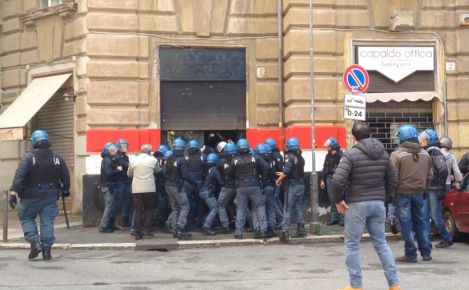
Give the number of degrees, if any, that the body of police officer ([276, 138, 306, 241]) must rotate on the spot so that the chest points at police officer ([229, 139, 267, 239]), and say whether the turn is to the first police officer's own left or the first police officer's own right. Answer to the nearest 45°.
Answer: approximately 45° to the first police officer's own left

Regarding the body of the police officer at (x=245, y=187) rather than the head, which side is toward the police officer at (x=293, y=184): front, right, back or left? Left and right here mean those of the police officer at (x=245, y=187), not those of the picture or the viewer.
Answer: right

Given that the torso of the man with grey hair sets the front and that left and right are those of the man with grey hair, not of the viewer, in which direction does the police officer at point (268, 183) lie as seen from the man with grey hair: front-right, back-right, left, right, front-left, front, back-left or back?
right

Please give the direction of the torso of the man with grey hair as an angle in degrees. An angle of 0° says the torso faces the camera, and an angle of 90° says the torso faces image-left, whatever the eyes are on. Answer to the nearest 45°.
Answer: approximately 180°

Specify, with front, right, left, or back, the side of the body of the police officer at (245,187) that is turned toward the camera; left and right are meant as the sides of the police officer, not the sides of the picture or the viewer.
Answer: back

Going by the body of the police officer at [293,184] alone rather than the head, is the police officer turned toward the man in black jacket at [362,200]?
no

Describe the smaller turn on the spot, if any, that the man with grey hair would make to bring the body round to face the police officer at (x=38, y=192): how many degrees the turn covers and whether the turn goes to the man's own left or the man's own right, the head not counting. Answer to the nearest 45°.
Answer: approximately 135° to the man's own left

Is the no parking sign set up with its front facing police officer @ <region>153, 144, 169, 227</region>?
no

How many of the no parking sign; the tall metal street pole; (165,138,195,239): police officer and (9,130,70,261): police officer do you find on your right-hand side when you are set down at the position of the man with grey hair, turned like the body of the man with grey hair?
3

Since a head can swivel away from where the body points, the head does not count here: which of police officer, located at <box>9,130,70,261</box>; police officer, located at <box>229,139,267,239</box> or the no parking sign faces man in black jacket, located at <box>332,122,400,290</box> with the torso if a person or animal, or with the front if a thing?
the no parking sign

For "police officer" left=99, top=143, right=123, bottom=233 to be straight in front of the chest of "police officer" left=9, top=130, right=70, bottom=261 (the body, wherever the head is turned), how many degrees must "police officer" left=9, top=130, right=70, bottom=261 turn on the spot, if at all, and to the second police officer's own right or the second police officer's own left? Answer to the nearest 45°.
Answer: approximately 45° to the second police officer's own right

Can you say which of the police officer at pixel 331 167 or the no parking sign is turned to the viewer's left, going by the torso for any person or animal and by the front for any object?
the police officer

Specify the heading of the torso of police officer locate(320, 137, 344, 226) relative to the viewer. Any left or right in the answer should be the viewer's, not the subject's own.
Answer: facing to the left of the viewer

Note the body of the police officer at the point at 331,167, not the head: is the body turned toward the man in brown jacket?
no

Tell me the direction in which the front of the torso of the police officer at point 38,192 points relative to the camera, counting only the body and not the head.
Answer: away from the camera

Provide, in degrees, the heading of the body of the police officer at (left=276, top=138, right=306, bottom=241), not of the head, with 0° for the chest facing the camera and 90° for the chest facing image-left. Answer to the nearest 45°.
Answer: approximately 135°
